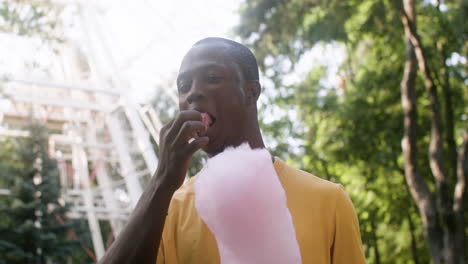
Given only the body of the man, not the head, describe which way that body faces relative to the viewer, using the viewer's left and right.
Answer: facing the viewer and to the left of the viewer

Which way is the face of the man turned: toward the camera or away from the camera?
toward the camera
